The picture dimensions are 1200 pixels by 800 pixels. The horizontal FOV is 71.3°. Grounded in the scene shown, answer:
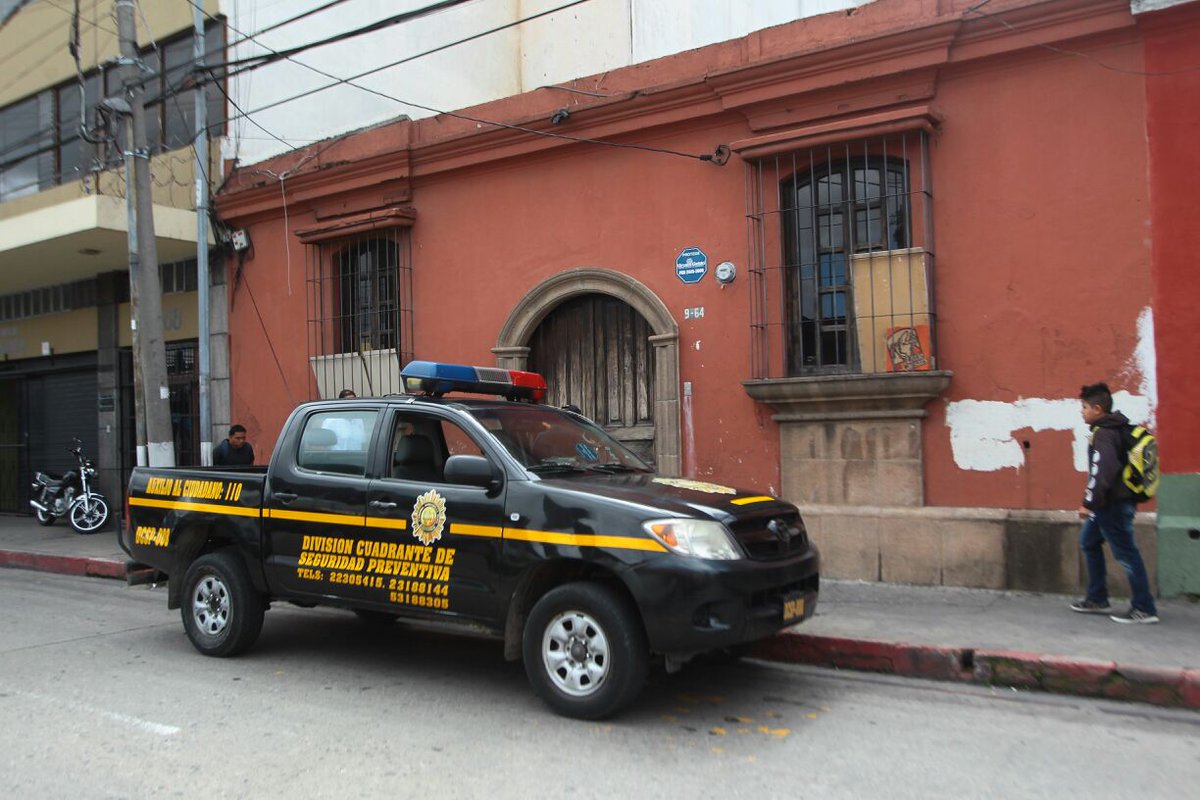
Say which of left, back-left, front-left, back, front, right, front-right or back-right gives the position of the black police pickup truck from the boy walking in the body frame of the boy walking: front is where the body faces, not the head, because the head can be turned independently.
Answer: front-left

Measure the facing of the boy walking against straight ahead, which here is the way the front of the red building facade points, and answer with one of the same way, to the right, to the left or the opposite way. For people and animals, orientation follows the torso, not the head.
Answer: to the right

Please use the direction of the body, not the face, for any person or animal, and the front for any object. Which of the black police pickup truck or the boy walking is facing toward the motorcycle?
the boy walking

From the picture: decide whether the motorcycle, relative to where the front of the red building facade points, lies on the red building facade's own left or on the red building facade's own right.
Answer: on the red building facade's own right

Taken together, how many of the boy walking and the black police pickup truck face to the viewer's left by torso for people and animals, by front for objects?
1

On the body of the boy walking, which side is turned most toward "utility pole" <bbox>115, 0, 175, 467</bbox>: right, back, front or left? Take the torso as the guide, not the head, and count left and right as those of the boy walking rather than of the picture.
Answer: front

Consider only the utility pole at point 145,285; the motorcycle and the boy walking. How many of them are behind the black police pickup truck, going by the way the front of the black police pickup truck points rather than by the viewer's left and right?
2

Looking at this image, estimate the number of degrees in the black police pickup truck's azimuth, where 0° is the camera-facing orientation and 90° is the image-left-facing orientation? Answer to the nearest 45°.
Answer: approximately 315°

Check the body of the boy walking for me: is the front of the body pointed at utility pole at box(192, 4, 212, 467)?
yes

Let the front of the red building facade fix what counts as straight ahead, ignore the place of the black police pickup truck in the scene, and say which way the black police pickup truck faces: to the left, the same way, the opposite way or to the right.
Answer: to the left

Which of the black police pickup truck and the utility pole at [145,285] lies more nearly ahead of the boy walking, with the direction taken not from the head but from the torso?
the utility pole

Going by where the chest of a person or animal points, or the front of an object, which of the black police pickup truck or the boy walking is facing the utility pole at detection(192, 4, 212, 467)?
the boy walking

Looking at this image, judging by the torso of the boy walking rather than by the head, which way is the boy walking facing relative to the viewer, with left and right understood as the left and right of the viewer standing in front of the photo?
facing to the left of the viewer

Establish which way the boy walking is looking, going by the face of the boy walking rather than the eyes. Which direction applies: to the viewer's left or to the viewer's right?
to the viewer's left
